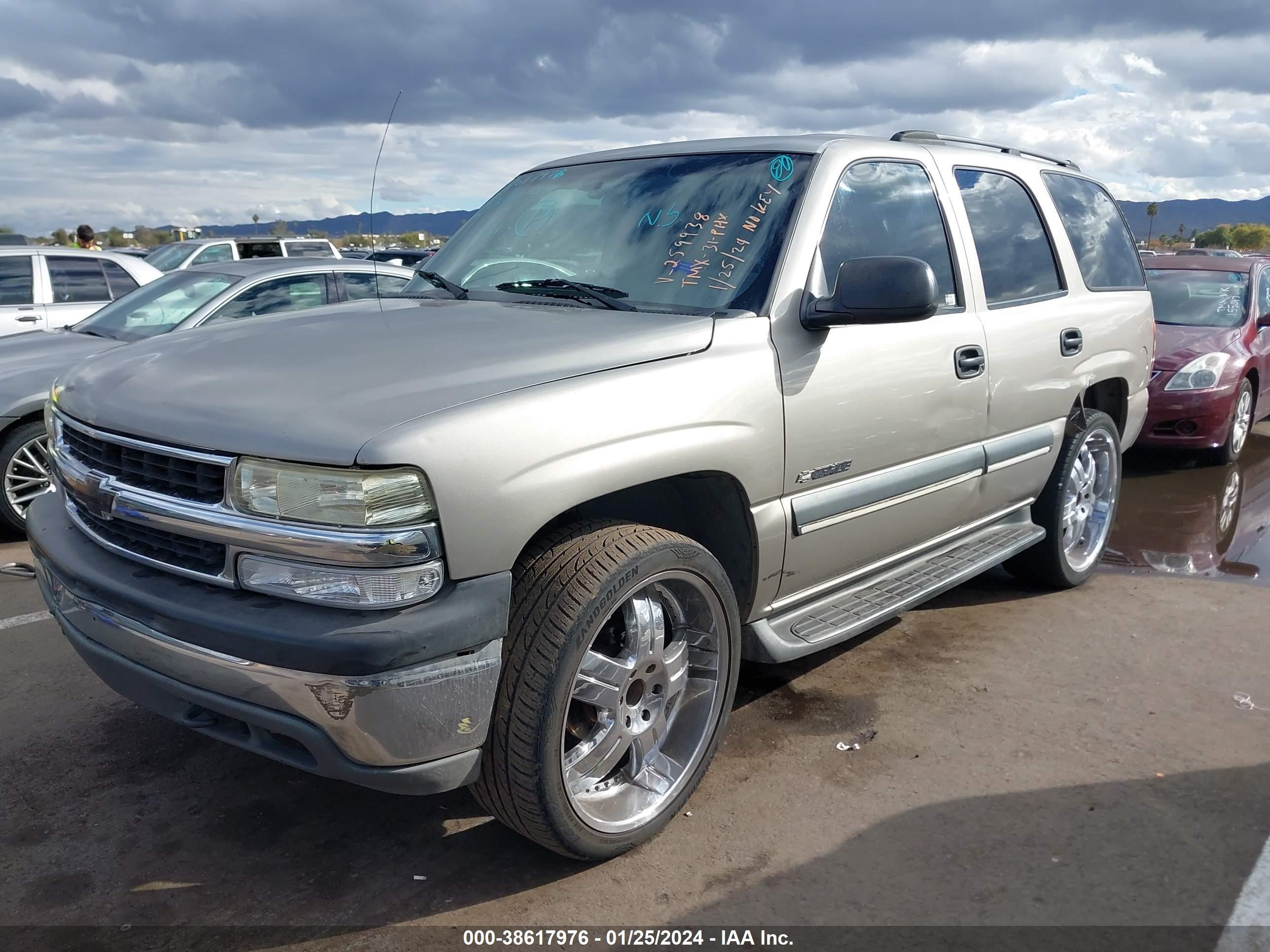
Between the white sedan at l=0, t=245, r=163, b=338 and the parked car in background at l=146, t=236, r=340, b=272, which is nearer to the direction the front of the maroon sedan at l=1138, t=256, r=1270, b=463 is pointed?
the white sedan

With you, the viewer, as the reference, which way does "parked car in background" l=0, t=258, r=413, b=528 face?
facing the viewer and to the left of the viewer

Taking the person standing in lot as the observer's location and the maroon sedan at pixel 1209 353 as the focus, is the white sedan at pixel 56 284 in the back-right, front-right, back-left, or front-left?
front-right

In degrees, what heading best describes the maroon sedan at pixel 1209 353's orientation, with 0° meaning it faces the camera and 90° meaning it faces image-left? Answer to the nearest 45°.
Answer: approximately 45°

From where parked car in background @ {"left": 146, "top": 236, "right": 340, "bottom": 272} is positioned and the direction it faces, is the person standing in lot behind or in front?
in front

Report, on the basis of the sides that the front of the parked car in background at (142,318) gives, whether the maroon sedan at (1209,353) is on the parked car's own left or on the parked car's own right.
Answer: on the parked car's own left

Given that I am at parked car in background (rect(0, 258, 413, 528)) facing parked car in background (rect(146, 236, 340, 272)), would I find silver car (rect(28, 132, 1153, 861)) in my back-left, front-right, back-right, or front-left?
back-right

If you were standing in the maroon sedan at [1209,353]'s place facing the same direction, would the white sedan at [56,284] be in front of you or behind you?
in front

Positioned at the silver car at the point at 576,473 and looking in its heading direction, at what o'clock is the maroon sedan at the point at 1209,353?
The maroon sedan is roughly at 6 o'clock from the silver car.

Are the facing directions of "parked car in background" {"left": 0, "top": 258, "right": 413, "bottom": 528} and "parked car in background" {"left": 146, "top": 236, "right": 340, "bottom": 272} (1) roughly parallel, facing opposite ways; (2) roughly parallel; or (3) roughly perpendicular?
roughly parallel

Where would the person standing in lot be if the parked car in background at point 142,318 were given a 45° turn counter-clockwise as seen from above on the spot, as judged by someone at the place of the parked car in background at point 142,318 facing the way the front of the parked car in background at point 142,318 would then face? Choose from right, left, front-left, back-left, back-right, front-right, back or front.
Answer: back

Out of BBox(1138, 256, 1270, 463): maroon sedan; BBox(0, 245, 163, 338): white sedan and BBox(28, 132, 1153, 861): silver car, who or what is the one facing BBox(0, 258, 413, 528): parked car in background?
the maroon sedan

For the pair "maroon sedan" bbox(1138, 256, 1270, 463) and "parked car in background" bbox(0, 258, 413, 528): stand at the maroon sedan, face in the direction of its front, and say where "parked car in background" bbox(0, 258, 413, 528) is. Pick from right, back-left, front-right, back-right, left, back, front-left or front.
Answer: front

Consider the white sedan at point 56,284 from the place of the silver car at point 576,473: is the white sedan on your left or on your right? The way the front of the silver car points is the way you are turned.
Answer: on your right

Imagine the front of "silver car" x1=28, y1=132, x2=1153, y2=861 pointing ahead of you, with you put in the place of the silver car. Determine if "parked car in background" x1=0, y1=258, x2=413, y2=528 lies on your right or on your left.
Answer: on your right
